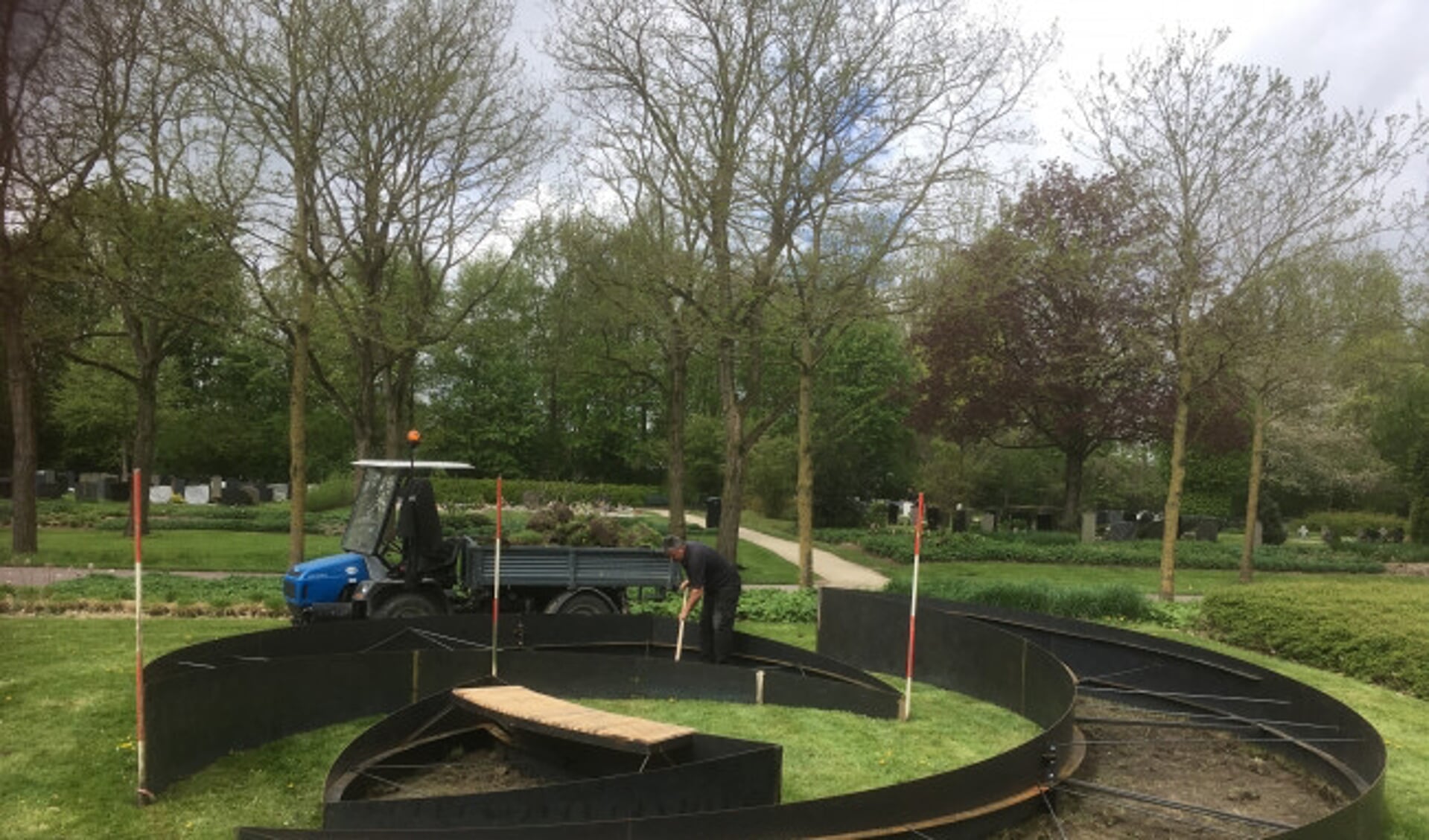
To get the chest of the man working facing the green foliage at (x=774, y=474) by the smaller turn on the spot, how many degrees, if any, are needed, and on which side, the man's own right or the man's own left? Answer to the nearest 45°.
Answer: approximately 90° to the man's own right

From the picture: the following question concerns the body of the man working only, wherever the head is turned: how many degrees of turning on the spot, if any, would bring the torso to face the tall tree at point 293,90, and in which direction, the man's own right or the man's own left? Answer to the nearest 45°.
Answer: approximately 45° to the man's own right

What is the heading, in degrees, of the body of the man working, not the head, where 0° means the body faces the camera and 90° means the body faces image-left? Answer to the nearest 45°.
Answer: approximately 90°

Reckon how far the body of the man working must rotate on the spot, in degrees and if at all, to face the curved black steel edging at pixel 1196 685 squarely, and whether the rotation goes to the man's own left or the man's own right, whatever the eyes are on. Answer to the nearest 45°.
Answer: approximately 180°

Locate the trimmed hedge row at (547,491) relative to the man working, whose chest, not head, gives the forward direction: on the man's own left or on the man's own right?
on the man's own right

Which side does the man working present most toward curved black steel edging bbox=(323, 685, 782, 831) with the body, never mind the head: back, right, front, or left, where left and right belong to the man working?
left

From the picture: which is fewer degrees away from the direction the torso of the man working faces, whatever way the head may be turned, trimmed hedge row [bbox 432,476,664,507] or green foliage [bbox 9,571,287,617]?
the green foliage
